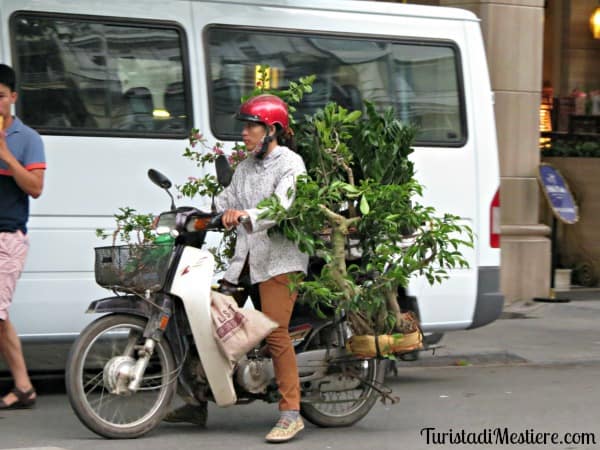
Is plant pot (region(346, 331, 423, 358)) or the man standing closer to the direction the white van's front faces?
the man standing

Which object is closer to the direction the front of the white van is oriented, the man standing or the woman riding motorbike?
the man standing

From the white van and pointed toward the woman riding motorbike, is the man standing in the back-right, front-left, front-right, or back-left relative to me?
front-right

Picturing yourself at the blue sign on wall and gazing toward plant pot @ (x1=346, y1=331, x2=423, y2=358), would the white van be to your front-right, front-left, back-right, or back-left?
front-right

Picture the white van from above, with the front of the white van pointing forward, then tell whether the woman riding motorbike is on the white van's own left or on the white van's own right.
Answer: on the white van's own left

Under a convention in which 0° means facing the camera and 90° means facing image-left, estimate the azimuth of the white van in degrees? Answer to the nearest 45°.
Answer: approximately 90°

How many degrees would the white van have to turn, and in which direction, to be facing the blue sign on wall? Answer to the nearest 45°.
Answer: approximately 135° to its right

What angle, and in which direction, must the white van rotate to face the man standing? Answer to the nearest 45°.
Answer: approximately 45° to its left

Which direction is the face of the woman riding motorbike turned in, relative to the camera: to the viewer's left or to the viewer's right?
to the viewer's left
